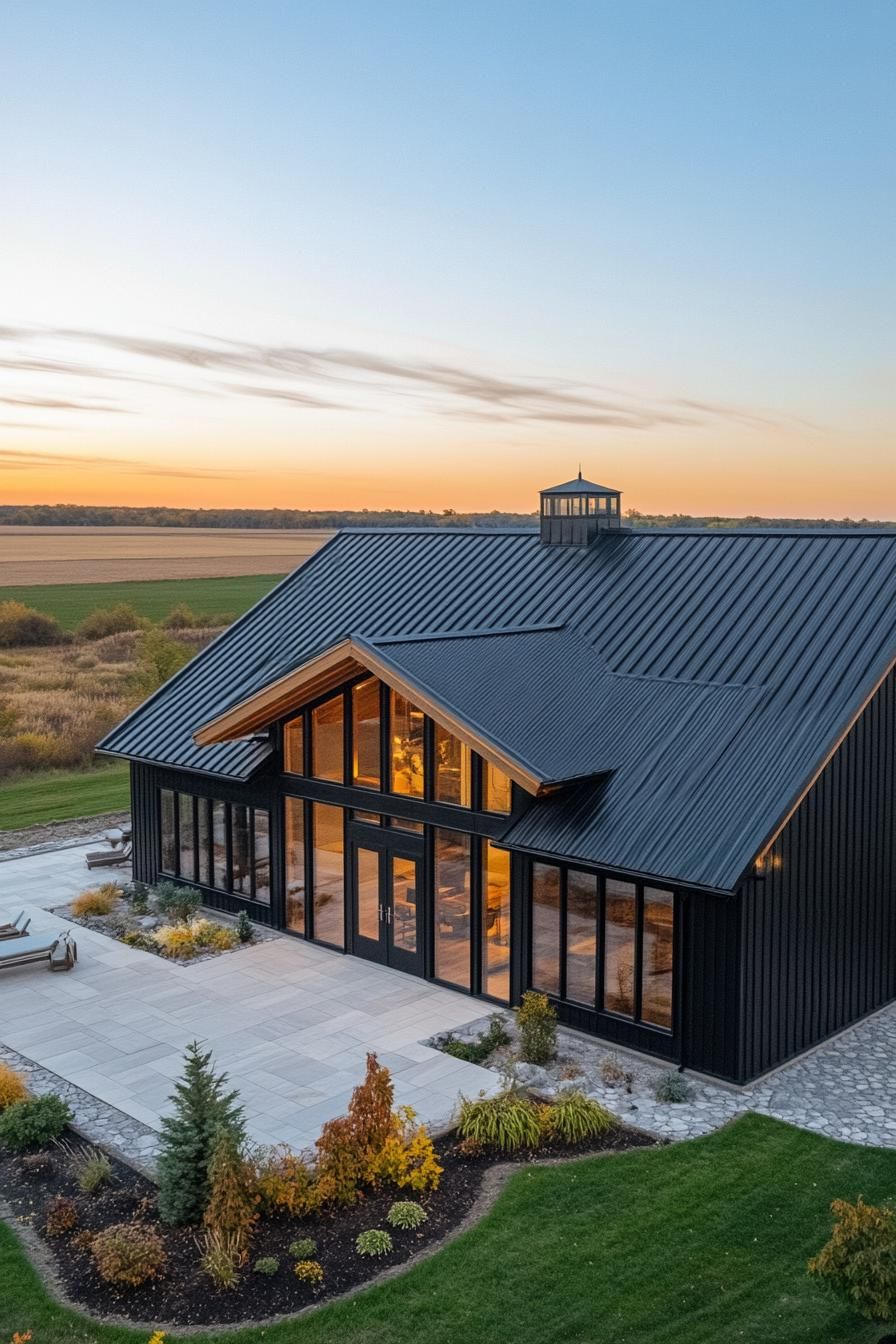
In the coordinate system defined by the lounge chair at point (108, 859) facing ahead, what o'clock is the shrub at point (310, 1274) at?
The shrub is roughly at 9 o'clock from the lounge chair.

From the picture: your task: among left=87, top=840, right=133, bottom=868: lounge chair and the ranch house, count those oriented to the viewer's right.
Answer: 0

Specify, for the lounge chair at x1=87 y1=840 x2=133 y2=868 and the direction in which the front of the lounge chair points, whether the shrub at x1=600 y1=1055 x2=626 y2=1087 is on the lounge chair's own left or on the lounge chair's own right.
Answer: on the lounge chair's own left

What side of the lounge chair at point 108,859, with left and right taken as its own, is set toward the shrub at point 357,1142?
left

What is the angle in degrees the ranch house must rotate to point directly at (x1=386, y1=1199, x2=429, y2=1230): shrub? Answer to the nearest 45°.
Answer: approximately 45° to its left

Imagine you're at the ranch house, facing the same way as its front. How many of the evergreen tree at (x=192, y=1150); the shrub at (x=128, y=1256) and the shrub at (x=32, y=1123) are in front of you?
3

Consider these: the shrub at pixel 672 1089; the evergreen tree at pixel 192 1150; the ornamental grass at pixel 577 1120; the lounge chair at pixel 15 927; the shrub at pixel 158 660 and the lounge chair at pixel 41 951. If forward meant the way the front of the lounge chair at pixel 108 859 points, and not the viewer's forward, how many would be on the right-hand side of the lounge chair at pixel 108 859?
1

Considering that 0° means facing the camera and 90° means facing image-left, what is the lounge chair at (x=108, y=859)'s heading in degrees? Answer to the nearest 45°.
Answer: approximately 90°

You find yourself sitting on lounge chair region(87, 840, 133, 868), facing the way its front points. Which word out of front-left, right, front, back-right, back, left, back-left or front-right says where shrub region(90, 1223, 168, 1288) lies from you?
left

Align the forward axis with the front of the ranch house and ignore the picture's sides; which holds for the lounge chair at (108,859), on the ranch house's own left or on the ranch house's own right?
on the ranch house's own right

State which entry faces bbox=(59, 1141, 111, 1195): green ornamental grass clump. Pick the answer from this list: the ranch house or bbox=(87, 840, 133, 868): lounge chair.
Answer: the ranch house

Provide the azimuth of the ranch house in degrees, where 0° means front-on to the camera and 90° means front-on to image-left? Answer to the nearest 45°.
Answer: approximately 45°

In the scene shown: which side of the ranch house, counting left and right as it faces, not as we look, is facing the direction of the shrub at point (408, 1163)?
front
